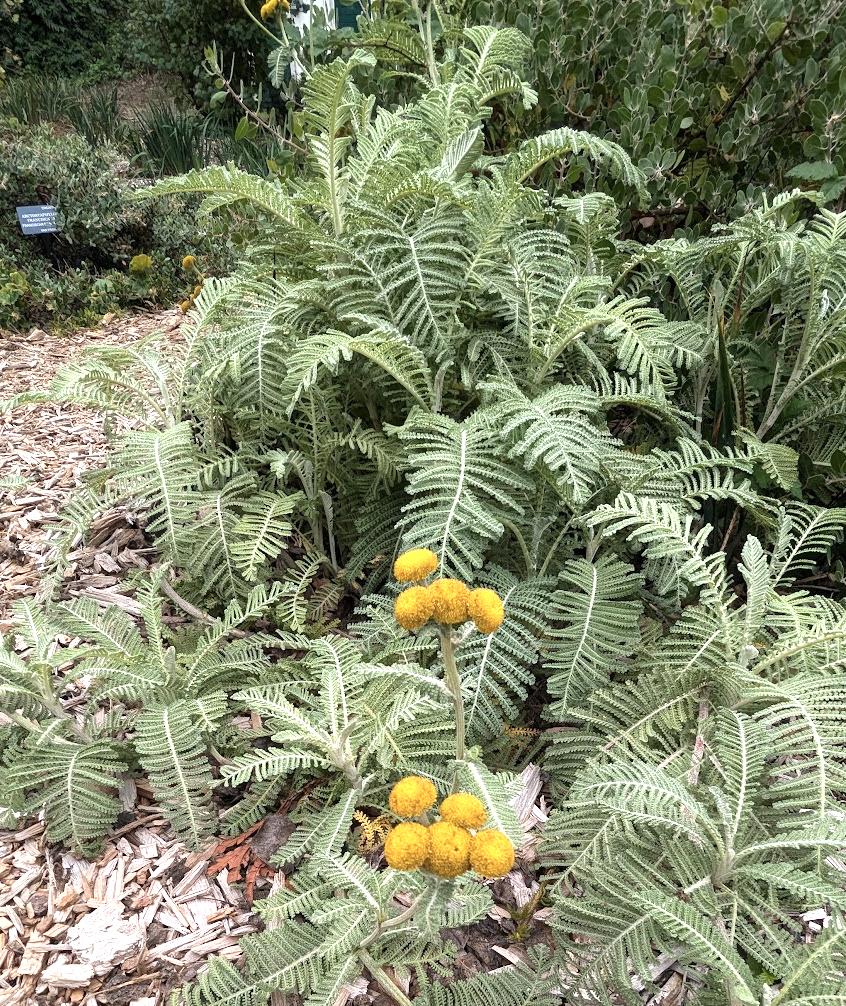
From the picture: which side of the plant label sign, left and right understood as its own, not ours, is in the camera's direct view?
front

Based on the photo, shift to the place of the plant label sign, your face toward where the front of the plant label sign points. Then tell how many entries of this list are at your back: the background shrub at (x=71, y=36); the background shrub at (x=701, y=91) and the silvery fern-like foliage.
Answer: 1

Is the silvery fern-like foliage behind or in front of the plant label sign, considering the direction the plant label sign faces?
in front

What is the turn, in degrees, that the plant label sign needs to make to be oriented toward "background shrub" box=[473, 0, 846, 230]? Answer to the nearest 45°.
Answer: approximately 45° to its left

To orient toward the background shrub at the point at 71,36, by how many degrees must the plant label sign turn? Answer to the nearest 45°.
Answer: approximately 180°

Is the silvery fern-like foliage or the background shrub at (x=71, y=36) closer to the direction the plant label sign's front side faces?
the silvery fern-like foliage
